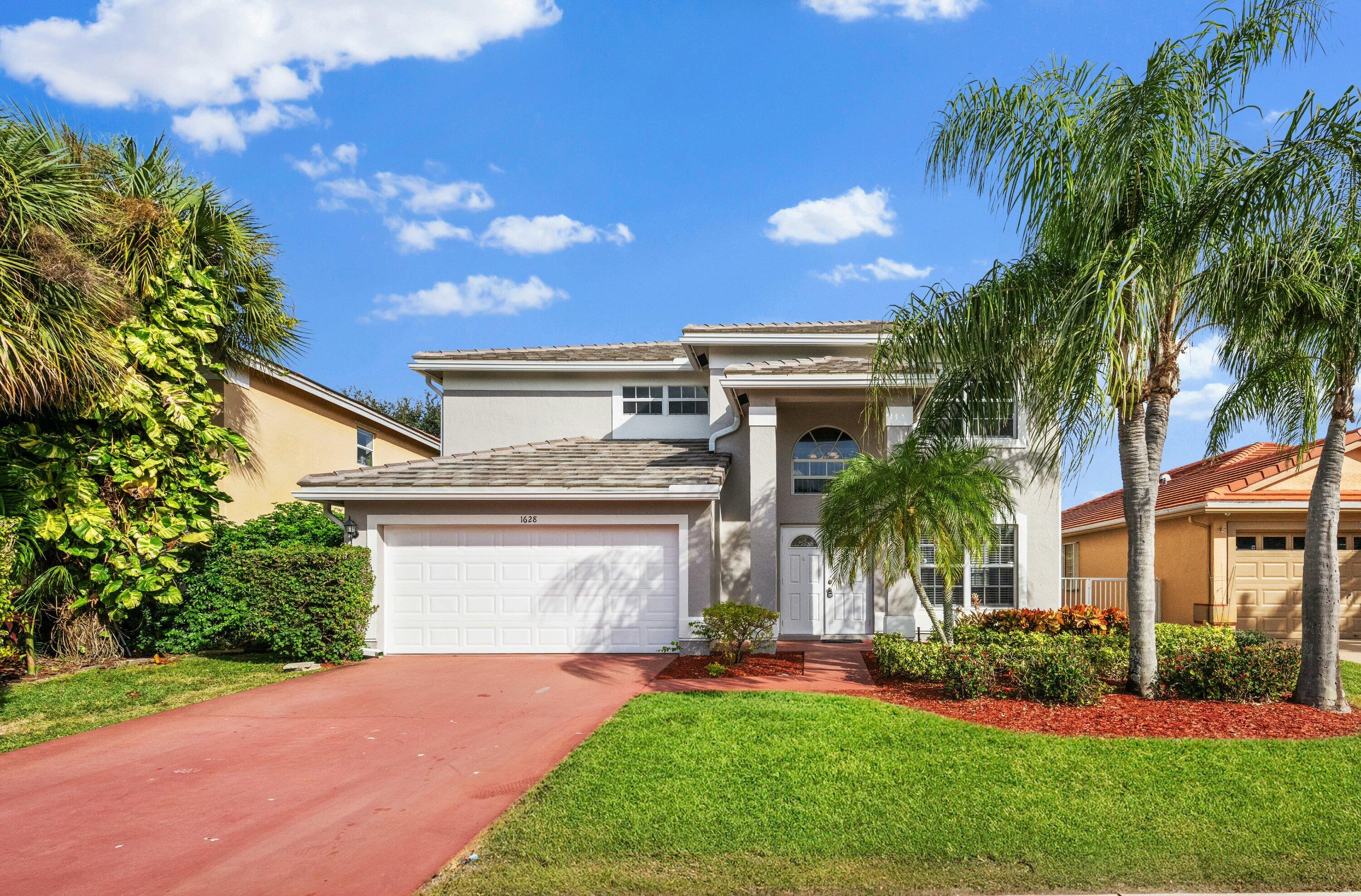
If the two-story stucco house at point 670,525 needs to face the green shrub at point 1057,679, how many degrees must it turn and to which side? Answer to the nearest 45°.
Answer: approximately 45° to its left

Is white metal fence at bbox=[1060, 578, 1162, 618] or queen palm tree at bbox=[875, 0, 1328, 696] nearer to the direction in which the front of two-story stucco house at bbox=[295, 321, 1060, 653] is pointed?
the queen palm tree

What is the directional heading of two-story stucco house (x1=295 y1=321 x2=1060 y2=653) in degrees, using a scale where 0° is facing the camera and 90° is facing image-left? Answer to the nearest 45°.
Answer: approximately 0°

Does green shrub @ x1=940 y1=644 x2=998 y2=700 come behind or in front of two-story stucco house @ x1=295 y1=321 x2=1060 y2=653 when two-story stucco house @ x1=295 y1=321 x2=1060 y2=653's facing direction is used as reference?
in front

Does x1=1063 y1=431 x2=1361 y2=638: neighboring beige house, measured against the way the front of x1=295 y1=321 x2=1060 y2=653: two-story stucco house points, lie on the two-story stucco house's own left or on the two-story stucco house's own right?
on the two-story stucco house's own left

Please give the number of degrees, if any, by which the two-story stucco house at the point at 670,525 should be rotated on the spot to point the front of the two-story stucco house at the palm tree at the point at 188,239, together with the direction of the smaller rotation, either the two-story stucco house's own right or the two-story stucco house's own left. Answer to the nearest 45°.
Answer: approximately 90° to the two-story stucco house's own right

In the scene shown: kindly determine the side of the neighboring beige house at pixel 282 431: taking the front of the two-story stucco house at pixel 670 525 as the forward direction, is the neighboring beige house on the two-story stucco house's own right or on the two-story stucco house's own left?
on the two-story stucco house's own right

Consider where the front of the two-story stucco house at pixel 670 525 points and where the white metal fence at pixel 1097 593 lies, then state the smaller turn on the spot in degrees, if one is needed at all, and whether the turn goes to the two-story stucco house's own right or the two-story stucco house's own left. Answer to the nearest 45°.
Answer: approximately 135° to the two-story stucco house's own left
